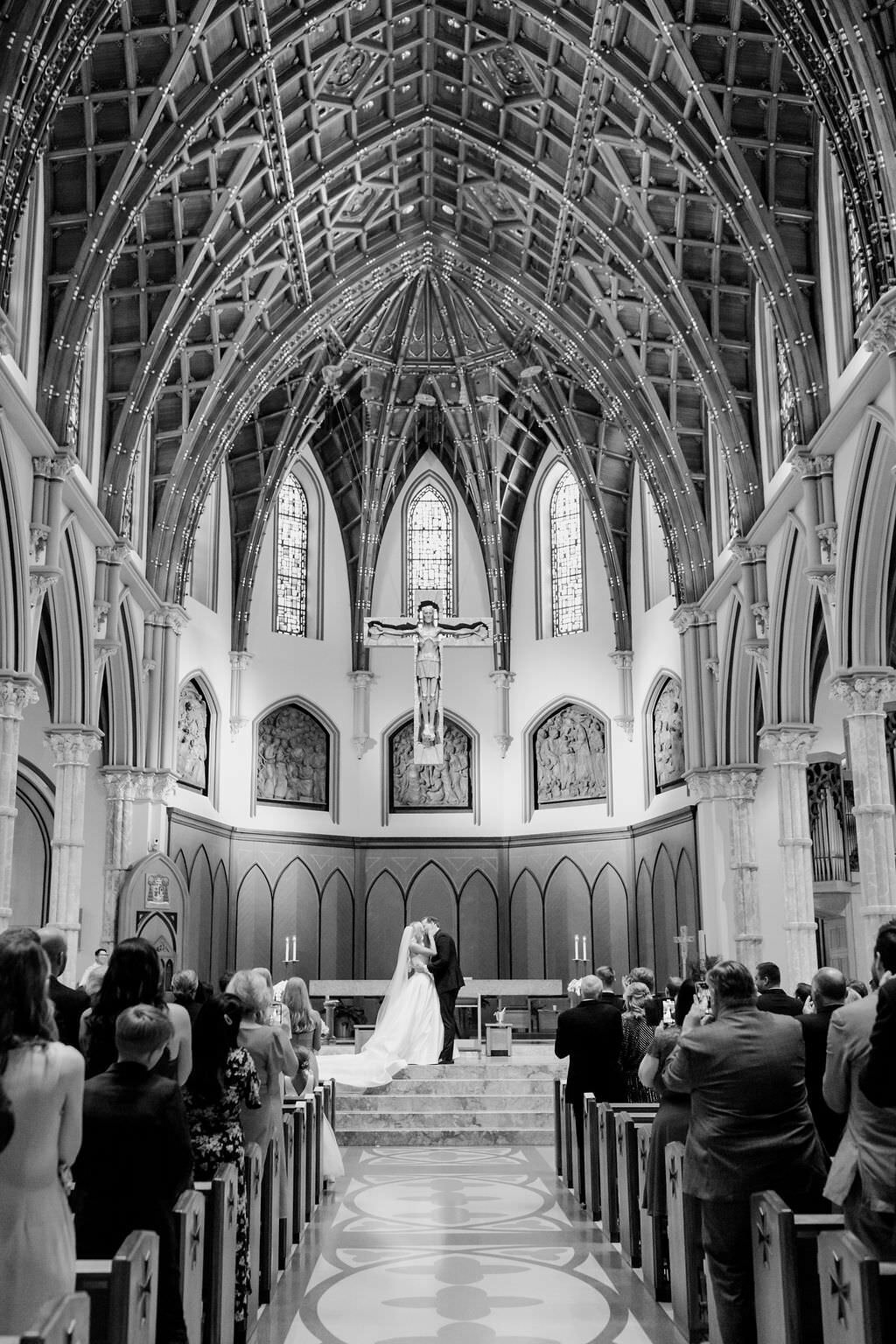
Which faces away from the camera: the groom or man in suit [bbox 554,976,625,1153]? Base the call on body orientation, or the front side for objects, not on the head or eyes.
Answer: the man in suit

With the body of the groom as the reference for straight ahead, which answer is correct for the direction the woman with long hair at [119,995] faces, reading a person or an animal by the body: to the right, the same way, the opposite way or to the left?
to the right

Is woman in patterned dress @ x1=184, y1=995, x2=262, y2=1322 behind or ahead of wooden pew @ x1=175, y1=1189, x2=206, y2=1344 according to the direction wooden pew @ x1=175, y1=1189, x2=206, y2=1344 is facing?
ahead

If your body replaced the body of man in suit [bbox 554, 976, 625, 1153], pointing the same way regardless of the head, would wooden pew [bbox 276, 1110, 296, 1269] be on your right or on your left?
on your left

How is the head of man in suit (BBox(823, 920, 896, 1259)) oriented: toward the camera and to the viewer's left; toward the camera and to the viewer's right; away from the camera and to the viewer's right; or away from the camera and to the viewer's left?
away from the camera and to the viewer's left

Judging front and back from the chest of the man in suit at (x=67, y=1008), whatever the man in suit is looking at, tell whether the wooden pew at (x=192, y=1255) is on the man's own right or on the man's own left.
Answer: on the man's own right

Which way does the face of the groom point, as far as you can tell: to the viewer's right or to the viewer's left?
to the viewer's left

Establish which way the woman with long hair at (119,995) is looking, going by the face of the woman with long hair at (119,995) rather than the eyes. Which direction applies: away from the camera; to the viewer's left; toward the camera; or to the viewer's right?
away from the camera

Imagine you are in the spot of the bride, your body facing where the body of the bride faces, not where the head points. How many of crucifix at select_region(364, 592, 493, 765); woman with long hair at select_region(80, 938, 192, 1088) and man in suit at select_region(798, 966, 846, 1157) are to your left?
1

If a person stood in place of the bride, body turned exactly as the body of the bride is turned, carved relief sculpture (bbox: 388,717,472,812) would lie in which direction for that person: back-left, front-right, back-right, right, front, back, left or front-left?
left

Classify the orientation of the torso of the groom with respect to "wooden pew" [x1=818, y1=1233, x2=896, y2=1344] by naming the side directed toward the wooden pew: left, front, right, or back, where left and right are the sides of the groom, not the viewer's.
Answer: left

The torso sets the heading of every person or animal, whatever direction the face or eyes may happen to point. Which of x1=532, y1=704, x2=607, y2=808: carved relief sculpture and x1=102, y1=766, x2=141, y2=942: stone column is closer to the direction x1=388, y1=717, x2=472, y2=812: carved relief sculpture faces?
the stone column

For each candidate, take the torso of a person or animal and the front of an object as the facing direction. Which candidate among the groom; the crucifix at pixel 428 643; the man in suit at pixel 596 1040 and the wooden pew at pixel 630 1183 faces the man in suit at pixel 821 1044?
the crucifix

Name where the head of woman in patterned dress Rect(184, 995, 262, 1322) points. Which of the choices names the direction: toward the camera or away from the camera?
away from the camera

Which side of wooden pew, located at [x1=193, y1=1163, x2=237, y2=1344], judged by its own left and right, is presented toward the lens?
back
